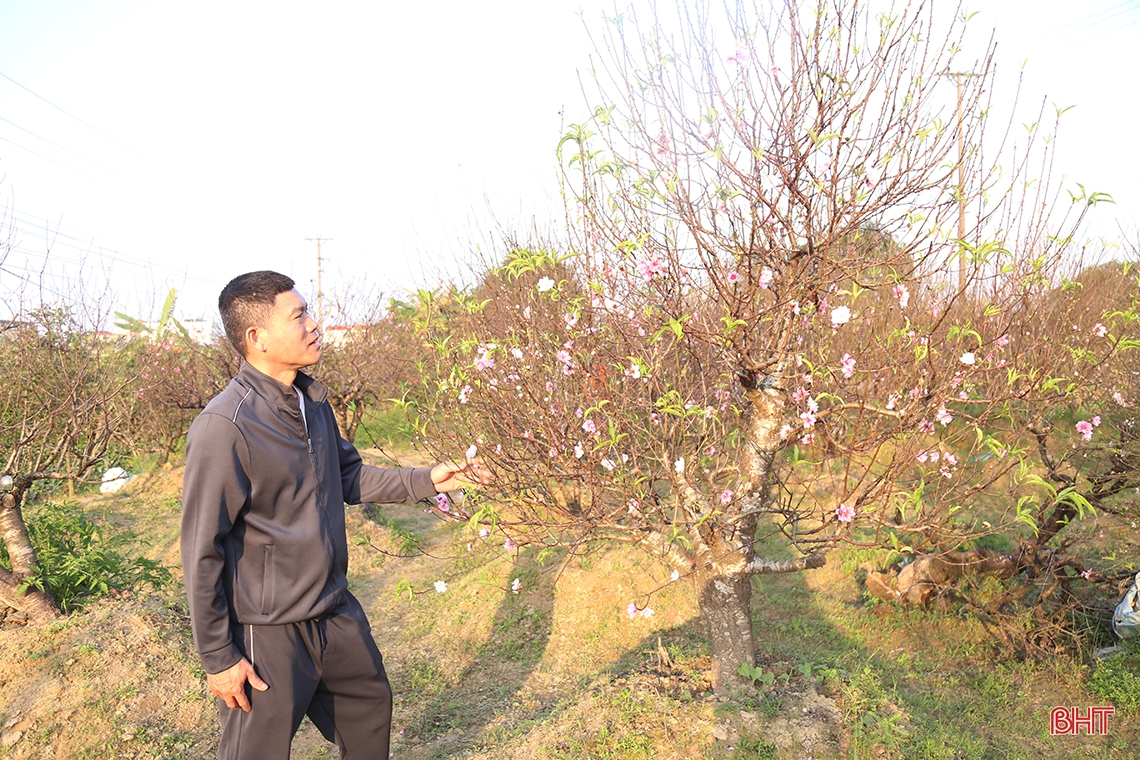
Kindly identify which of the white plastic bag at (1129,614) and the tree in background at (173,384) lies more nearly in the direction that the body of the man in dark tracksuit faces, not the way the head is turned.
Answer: the white plastic bag

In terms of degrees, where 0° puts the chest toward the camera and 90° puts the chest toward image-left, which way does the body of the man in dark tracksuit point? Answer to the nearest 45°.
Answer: approximately 315°

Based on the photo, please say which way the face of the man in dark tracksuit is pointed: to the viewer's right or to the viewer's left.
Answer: to the viewer's right

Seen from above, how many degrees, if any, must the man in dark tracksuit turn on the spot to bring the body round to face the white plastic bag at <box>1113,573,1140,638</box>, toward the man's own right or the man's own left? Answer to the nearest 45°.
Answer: approximately 45° to the man's own left

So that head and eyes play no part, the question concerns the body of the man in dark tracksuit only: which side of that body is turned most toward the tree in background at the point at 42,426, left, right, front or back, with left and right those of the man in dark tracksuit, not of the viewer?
back

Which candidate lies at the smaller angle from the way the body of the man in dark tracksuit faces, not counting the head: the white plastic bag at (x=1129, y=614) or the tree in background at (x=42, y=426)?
the white plastic bag

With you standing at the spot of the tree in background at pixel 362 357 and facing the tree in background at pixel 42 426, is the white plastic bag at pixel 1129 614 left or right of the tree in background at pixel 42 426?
left

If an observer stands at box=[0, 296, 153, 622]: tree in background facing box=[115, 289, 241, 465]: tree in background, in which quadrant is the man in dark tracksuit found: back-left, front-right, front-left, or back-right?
back-right

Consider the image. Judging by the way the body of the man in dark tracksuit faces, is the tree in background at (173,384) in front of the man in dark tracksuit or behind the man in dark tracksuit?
behind

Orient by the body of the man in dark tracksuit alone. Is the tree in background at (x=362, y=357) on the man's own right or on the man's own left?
on the man's own left
